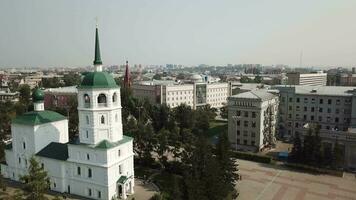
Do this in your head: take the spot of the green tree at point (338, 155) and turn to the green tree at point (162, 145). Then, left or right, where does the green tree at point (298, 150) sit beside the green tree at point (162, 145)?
right

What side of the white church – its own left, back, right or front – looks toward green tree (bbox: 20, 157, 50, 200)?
right

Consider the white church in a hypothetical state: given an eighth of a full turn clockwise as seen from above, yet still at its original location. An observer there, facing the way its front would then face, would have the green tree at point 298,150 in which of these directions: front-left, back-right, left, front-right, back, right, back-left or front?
left

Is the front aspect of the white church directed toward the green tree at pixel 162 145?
no

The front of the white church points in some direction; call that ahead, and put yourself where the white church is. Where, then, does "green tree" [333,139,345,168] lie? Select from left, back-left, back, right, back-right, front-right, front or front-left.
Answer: front-left
